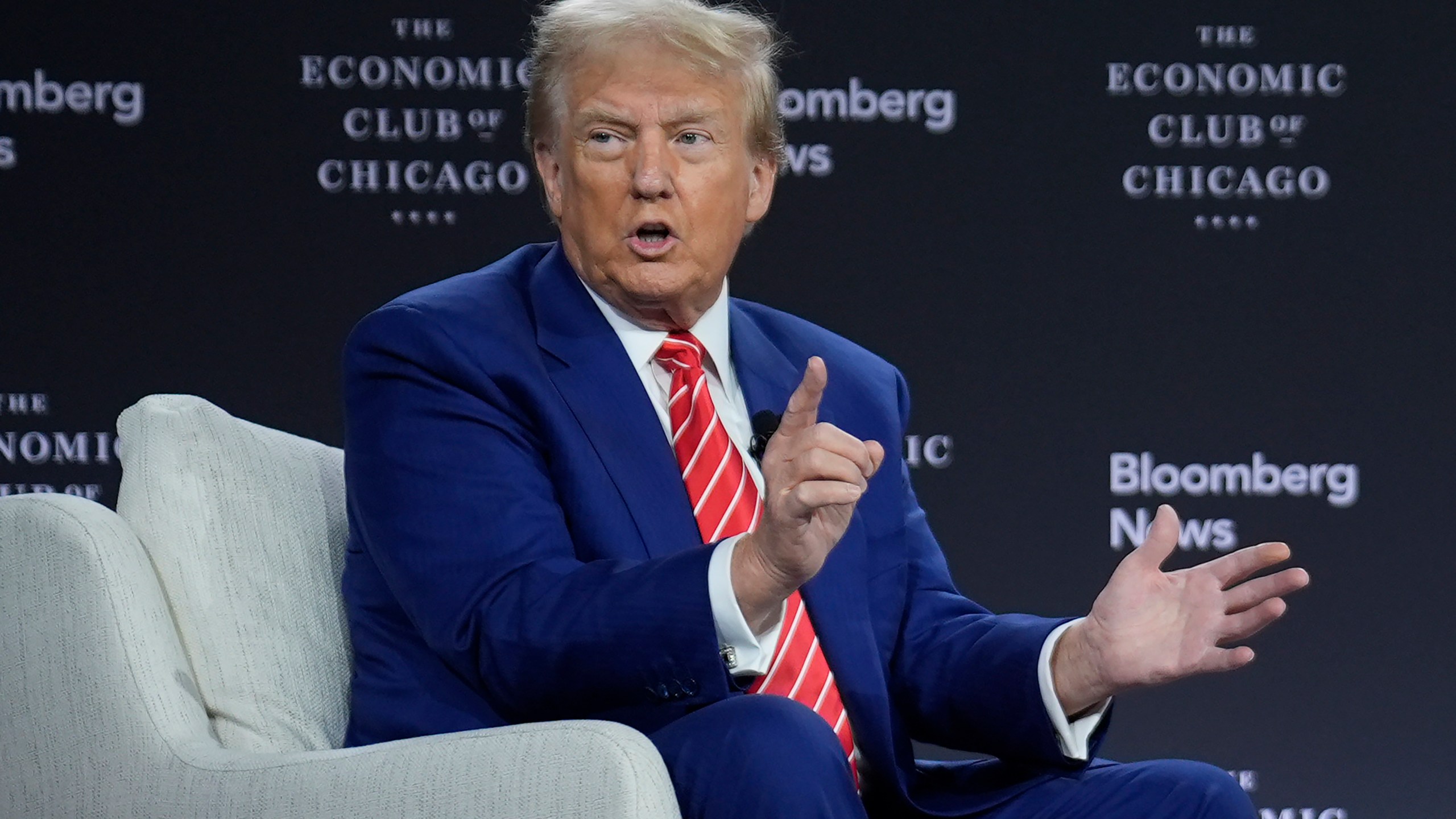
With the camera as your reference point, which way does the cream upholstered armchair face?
facing to the right of the viewer

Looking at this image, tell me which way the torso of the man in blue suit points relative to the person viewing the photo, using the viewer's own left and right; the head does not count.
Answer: facing the viewer and to the right of the viewer
